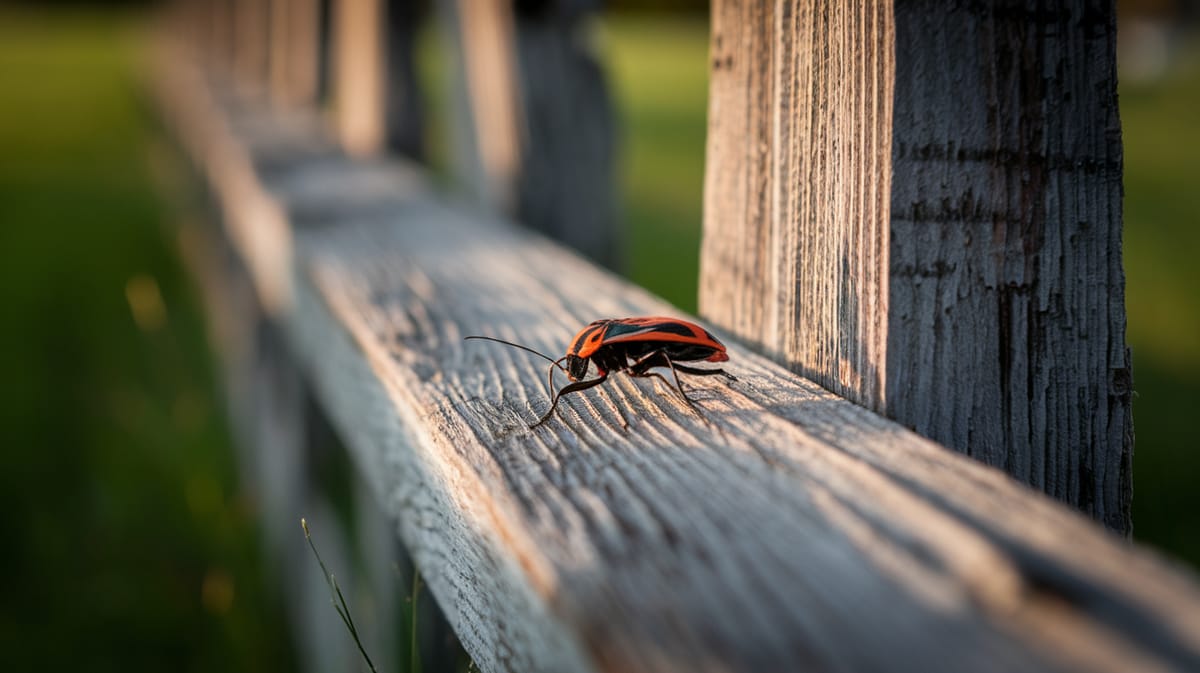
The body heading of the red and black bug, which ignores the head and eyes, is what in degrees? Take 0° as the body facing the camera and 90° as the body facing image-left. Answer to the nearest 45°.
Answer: approximately 90°

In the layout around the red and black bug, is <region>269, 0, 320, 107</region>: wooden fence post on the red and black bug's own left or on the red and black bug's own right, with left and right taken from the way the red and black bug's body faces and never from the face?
on the red and black bug's own right
